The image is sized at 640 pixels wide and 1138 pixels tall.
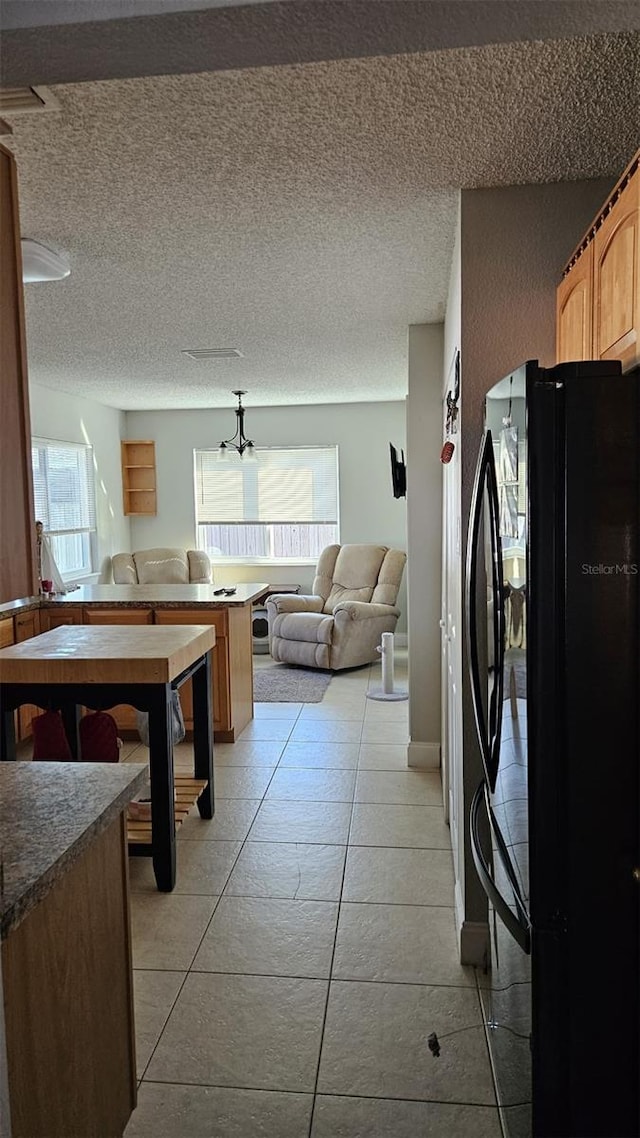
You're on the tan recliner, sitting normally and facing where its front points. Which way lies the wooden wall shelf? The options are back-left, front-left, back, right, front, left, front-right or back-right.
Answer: right

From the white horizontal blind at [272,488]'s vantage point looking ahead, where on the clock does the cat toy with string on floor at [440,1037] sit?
The cat toy with string on floor is roughly at 12 o'clock from the white horizontal blind.

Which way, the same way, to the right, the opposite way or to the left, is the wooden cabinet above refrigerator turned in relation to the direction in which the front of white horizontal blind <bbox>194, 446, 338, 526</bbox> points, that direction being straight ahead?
to the right

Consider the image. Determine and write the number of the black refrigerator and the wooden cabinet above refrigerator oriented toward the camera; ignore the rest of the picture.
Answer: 0

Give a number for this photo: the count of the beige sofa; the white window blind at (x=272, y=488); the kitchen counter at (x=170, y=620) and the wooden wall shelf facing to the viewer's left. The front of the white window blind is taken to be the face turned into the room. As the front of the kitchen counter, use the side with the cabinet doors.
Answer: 0

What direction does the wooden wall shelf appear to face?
toward the camera

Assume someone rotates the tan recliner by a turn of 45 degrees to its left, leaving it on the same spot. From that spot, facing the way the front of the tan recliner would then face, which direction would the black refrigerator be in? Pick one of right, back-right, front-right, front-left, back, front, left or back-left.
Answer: front

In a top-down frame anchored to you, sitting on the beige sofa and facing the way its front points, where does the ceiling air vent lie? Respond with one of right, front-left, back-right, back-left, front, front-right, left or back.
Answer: front

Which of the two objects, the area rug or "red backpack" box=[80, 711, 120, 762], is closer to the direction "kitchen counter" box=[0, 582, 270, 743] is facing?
the red backpack

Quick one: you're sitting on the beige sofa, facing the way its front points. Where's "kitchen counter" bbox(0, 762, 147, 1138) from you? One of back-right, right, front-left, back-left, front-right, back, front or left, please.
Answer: front

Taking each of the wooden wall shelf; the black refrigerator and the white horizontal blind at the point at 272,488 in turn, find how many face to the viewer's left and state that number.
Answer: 1

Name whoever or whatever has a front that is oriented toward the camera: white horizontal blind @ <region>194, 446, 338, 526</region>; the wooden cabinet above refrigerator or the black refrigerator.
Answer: the white horizontal blind

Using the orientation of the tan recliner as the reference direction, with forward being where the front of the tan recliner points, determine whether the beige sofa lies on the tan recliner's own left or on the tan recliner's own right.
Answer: on the tan recliner's own right

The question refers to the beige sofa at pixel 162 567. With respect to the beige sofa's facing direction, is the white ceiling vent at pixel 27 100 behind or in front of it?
in front

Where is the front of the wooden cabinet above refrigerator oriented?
to the viewer's left
